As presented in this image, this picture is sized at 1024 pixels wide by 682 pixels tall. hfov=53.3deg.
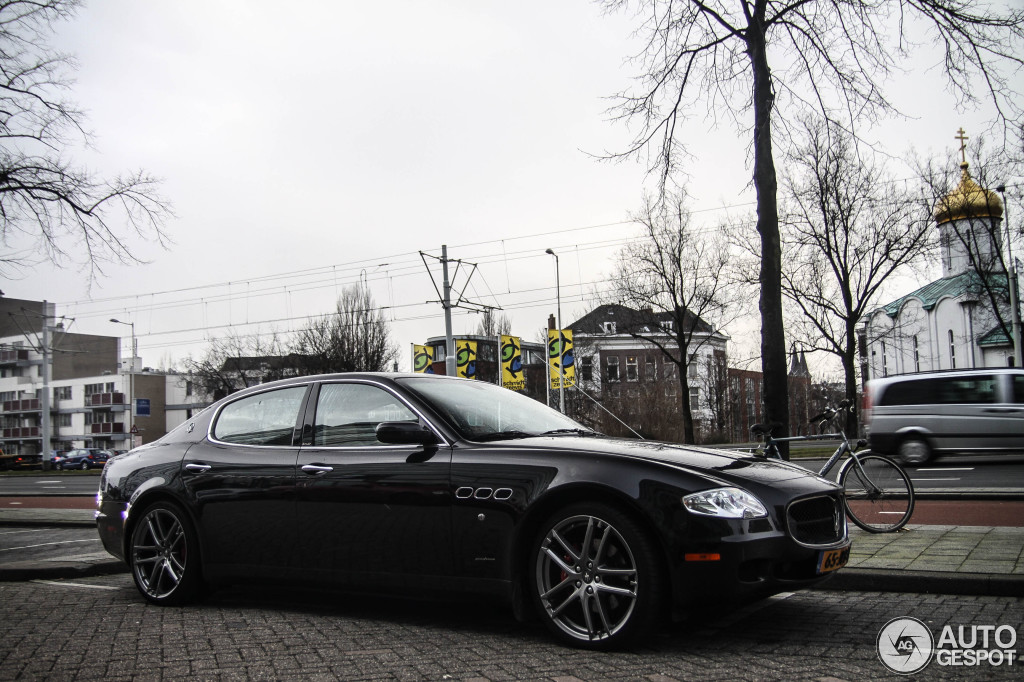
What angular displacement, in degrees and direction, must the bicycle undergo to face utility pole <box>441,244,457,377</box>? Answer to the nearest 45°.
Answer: approximately 135° to its left

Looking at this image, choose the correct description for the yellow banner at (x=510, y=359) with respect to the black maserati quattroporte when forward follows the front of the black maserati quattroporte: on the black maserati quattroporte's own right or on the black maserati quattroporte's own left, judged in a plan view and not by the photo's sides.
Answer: on the black maserati quattroporte's own left

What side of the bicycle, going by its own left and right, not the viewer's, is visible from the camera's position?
right

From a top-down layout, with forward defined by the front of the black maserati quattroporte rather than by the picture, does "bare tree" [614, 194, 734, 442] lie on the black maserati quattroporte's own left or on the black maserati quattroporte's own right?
on the black maserati quattroporte's own left

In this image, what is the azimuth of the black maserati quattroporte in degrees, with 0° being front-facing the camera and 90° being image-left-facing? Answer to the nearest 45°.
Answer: approximately 315°

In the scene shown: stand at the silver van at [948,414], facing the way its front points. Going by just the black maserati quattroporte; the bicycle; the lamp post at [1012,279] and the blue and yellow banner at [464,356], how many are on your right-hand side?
2

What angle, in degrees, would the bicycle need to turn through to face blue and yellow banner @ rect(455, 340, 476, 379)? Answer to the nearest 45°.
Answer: approximately 135° to its left

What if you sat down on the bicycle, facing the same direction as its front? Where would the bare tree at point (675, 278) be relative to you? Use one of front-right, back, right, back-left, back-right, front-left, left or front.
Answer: left
